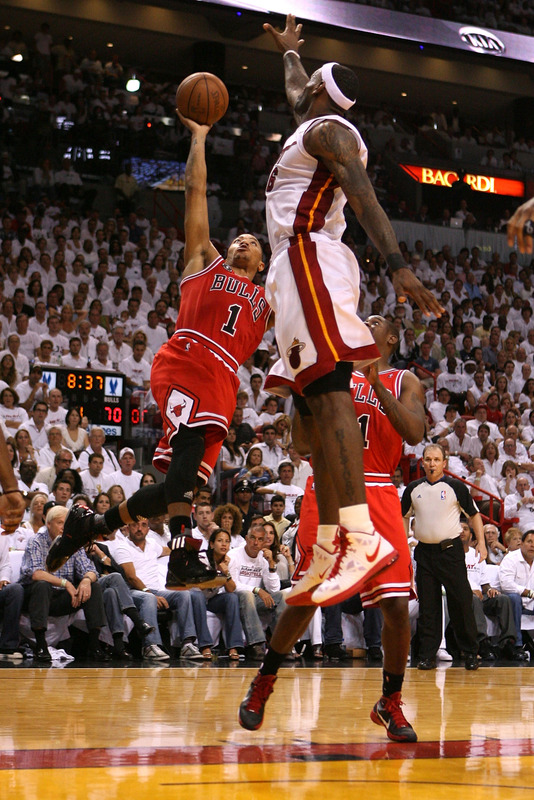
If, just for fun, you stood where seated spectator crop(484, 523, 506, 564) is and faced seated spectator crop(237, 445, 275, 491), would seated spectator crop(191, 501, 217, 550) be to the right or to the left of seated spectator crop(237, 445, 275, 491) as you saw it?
left

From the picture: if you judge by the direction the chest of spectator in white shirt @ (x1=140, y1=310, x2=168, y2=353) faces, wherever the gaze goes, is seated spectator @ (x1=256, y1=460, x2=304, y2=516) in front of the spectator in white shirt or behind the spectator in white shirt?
in front

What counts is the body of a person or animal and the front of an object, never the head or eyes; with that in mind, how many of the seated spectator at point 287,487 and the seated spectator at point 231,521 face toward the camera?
2

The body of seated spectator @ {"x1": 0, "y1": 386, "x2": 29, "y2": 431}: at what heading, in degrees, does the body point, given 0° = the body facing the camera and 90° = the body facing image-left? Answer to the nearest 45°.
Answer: approximately 0°

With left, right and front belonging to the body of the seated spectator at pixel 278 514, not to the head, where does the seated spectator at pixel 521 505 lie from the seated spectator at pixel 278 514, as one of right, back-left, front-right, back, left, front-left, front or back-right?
back-left
